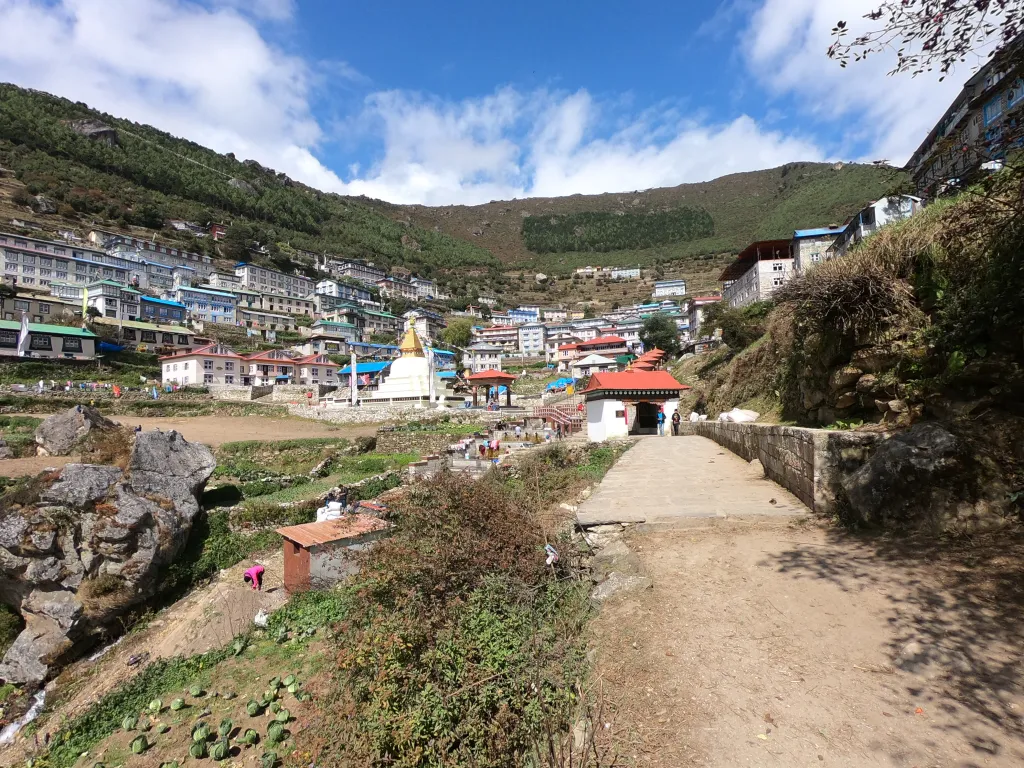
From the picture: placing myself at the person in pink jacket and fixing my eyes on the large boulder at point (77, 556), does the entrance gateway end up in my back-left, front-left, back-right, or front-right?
back-right

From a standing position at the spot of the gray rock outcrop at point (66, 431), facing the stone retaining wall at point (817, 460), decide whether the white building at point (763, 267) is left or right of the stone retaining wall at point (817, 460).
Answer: left

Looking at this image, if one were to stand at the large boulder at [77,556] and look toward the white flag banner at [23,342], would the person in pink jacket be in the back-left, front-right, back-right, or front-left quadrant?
back-right

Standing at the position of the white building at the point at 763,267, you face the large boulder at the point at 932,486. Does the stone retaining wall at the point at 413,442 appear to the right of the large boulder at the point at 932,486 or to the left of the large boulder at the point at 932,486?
right
